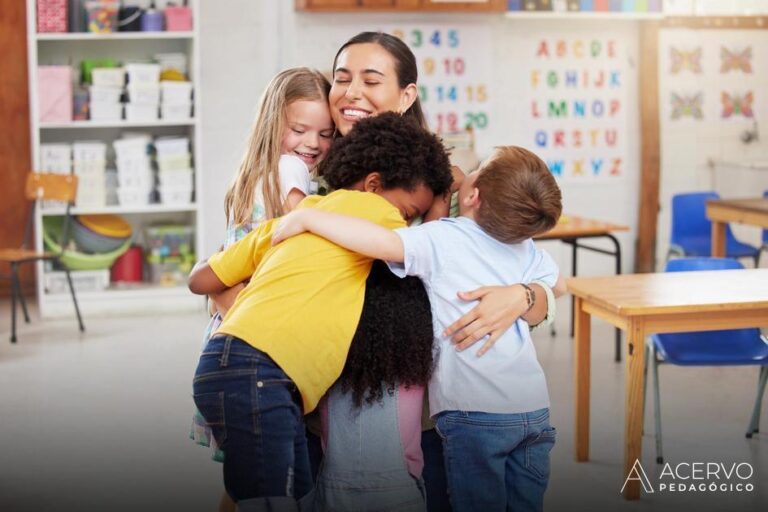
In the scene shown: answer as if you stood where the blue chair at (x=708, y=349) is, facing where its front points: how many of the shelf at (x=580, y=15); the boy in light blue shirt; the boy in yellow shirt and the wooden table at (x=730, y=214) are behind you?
2

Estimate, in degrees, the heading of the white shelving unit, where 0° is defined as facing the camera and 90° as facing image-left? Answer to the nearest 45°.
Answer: approximately 0°

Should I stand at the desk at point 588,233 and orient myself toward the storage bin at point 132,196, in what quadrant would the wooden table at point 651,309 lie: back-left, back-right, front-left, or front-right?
back-left

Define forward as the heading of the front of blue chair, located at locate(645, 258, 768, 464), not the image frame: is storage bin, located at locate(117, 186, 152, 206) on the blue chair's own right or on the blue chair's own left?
on the blue chair's own right

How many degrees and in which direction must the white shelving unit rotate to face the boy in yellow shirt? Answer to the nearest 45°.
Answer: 0° — it already faces them

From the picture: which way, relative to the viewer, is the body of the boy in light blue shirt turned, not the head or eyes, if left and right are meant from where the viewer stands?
facing away from the viewer and to the left of the viewer
